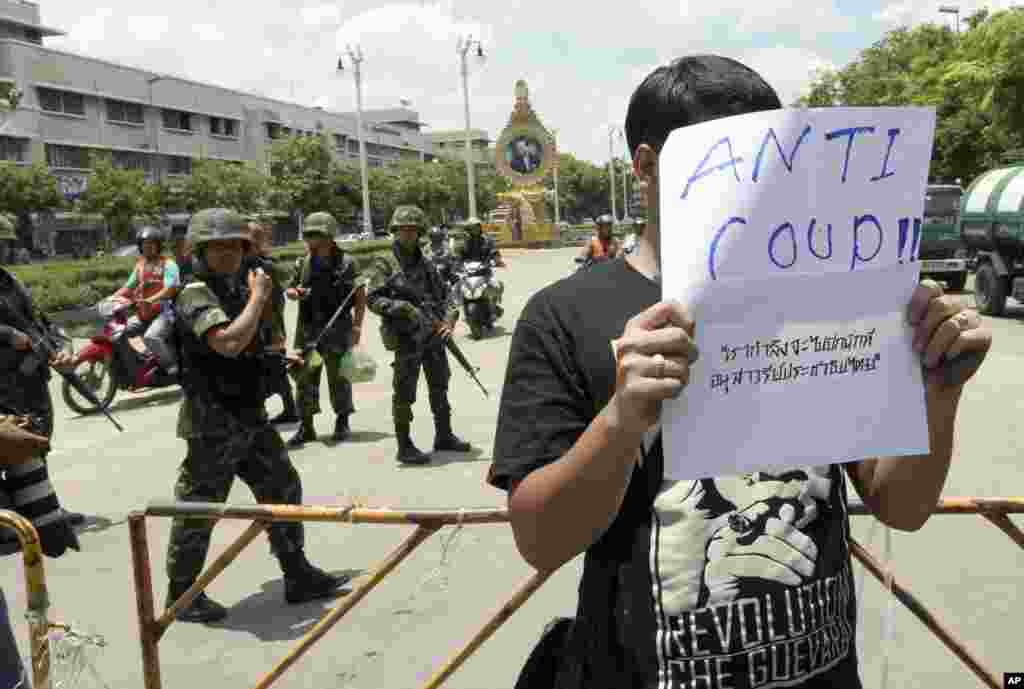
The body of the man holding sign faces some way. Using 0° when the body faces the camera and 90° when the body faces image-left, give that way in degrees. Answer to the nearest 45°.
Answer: approximately 315°

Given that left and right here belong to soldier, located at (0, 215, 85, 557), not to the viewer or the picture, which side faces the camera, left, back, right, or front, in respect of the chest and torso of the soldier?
right

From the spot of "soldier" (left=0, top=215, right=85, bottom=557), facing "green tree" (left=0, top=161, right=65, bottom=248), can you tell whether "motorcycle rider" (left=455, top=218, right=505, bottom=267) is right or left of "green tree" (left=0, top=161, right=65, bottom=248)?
right

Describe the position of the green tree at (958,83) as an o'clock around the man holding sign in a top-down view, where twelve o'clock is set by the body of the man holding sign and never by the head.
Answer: The green tree is roughly at 8 o'clock from the man holding sign.

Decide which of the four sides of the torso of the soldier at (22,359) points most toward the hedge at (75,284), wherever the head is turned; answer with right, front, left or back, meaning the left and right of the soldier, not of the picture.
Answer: left

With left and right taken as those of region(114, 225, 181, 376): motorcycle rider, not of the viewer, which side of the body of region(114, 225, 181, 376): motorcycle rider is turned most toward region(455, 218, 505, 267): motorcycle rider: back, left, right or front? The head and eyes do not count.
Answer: back

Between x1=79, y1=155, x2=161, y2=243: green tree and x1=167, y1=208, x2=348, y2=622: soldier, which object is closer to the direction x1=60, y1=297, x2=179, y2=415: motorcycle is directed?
the soldier

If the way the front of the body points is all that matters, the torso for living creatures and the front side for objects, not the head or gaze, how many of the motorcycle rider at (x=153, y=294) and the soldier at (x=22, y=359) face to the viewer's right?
1

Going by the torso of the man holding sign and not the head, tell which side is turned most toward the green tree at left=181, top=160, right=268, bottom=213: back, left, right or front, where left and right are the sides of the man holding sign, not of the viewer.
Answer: back

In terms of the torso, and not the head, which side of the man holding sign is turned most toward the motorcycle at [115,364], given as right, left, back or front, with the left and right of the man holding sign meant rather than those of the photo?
back

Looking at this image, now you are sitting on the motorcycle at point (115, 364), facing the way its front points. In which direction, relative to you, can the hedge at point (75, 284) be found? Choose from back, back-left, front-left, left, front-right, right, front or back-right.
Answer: back-right

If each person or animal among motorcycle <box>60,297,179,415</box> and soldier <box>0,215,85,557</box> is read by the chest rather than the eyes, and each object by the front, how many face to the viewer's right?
1

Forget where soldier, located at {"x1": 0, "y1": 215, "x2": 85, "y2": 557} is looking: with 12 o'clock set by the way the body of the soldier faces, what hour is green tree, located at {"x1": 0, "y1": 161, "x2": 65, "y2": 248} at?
The green tree is roughly at 9 o'clock from the soldier.

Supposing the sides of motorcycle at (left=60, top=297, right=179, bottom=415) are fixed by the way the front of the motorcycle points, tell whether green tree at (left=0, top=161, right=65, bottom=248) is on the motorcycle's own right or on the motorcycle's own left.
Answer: on the motorcycle's own right

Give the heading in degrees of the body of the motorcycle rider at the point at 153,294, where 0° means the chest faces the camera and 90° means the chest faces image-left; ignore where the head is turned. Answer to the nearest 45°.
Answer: approximately 45°

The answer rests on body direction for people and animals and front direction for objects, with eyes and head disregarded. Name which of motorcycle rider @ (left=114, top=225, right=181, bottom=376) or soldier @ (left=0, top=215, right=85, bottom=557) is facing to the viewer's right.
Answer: the soldier

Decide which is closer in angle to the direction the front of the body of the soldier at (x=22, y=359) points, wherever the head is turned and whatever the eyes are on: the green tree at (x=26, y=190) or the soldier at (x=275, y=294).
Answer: the soldier
